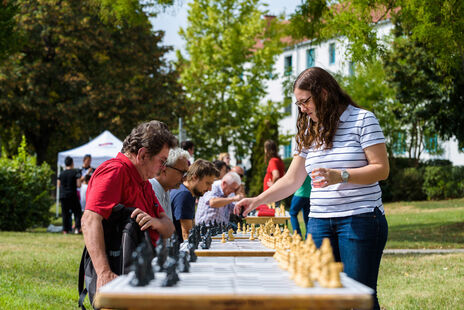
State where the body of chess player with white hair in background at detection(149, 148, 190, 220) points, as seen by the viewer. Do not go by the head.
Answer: to the viewer's right

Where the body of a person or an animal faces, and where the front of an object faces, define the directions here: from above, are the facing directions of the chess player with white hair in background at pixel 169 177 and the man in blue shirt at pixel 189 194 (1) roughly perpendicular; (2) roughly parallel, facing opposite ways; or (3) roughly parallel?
roughly parallel

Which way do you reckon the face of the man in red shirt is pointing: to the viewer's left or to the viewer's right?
to the viewer's right

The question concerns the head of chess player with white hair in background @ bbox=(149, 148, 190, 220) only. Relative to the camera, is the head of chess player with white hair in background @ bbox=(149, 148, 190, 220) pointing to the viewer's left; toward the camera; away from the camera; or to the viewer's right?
to the viewer's right

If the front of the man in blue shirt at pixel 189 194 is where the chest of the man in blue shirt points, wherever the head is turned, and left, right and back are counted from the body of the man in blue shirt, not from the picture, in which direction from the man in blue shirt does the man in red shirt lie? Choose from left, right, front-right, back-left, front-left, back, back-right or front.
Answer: right

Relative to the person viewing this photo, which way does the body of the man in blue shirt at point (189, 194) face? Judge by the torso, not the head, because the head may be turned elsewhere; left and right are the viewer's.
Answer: facing to the right of the viewer

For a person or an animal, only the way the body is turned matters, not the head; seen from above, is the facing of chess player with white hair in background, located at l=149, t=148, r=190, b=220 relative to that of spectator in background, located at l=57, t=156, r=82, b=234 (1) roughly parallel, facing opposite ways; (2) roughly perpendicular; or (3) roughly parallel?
roughly perpendicular

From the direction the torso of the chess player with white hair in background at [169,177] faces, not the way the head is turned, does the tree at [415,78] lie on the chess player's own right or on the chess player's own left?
on the chess player's own left

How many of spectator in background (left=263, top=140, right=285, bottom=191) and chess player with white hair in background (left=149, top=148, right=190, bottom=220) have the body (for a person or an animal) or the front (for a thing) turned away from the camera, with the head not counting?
0
